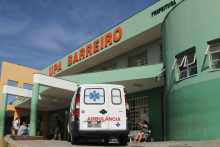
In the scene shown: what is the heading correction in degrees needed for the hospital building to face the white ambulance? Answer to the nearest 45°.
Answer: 0° — it already faces it

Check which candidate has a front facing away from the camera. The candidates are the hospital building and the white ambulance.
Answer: the white ambulance

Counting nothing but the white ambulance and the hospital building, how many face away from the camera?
1

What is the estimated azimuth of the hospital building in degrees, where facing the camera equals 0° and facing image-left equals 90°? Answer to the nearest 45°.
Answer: approximately 45°

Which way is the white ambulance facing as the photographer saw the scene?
facing away from the viewer
